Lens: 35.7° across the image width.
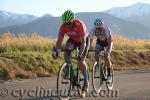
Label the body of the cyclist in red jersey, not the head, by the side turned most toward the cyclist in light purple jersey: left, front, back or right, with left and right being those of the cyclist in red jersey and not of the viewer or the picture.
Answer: back

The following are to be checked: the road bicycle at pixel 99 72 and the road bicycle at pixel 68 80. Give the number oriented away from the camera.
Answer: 0

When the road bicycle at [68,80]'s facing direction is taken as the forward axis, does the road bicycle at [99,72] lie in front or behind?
behind

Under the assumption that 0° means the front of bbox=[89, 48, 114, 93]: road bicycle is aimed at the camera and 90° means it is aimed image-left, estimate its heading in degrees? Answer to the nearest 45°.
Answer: approximately 45°

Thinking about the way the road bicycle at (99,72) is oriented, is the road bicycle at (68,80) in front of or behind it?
in front

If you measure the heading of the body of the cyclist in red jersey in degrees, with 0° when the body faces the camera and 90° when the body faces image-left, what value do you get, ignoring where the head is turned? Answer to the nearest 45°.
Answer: approximately 45°

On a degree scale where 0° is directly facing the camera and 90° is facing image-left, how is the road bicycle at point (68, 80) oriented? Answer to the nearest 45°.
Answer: approximately 45°

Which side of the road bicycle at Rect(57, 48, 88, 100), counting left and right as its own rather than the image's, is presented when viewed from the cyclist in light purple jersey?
back
